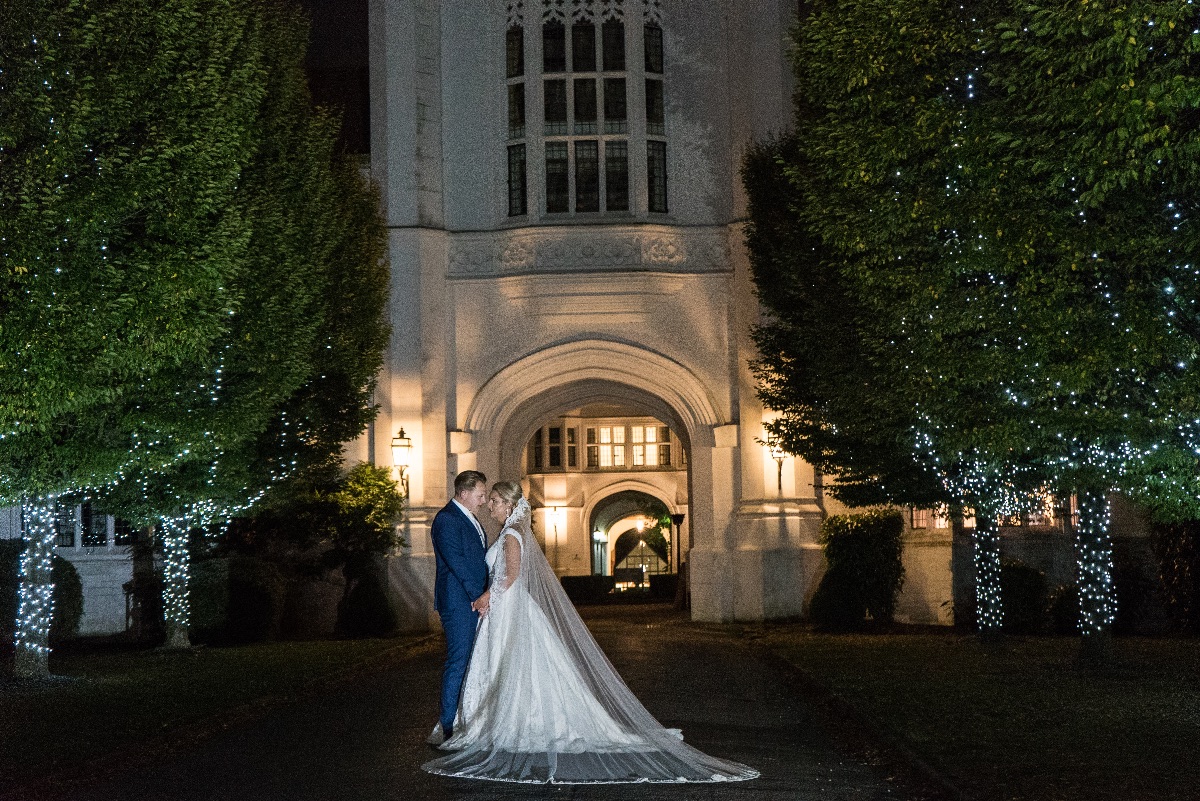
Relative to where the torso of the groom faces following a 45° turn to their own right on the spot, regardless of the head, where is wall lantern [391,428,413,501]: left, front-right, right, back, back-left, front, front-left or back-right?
back-left

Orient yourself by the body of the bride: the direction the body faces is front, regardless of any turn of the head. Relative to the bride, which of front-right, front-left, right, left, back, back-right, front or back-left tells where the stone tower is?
right

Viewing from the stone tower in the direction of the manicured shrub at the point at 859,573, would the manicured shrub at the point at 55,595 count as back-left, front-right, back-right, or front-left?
back-right

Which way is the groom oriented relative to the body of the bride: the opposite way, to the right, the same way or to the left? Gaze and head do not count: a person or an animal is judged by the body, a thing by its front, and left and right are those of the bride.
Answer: the opposite way

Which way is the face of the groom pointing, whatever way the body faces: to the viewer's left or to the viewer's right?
to the viewer's right

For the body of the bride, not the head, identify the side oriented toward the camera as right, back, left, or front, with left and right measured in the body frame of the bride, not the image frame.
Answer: left

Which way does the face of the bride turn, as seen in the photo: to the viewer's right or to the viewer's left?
to the viewer's left

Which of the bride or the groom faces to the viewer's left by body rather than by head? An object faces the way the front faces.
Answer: the bride

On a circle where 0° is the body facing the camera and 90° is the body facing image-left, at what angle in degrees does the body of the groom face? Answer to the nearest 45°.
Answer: approximately 270°

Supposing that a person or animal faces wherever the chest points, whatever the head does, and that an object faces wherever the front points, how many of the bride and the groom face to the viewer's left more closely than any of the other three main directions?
1
